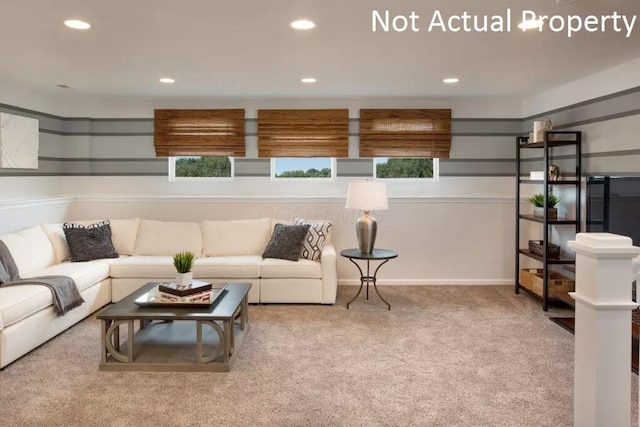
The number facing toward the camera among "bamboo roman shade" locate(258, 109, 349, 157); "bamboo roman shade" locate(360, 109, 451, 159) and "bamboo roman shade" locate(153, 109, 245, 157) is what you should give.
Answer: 3

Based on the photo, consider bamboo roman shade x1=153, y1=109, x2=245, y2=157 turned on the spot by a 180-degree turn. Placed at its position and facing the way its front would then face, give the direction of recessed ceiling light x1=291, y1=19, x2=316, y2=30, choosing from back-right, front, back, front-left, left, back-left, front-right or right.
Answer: back

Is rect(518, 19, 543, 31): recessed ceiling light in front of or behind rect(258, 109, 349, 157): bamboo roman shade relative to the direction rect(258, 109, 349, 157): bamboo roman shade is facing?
in front

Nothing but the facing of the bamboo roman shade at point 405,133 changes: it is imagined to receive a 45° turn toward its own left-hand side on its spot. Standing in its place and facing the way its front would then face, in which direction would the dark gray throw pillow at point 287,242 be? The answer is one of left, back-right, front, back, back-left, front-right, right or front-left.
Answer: right

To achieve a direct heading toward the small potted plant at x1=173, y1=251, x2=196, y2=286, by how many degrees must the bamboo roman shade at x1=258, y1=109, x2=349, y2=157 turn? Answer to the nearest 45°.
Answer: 0° — it already faces it

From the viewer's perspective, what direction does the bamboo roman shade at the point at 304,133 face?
toward the camera

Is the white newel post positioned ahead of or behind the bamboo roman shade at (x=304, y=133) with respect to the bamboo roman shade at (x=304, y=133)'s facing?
ahead

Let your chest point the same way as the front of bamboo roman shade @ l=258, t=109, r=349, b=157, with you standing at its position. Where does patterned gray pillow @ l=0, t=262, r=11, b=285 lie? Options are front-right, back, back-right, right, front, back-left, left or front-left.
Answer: front-right

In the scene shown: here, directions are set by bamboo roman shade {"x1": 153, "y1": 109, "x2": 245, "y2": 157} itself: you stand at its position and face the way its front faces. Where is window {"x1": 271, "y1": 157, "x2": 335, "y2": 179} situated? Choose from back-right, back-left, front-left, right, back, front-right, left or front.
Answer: left

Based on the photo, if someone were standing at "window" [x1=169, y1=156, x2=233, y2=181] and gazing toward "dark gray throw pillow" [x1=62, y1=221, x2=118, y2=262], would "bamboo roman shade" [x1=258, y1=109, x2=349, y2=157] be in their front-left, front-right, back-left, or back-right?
back-left

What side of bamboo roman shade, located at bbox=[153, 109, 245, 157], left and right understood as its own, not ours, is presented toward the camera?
front
